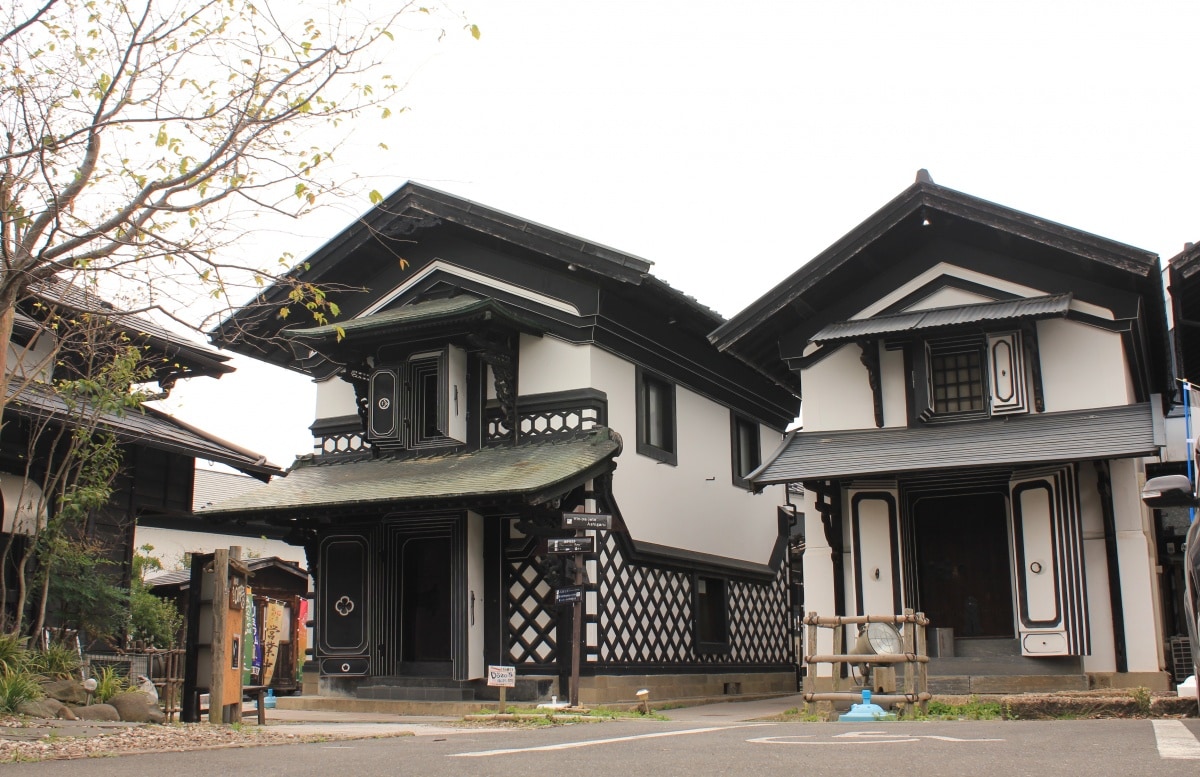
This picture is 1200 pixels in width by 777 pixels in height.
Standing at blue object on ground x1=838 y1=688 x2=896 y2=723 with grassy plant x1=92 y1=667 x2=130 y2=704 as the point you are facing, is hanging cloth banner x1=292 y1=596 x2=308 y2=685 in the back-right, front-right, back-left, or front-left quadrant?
front-right

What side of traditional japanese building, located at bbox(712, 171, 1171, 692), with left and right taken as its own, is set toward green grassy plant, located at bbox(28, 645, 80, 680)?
right

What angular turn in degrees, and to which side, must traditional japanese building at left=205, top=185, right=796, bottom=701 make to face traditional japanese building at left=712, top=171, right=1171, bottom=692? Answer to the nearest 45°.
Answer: approximately 90° to its left

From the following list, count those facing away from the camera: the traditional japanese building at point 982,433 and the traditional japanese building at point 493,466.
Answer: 0

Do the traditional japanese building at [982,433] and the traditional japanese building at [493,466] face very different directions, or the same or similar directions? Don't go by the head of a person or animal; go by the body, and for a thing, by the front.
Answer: same or similar directions

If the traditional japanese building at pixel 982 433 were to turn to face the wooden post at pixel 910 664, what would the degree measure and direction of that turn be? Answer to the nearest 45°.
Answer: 0° — it already faces it

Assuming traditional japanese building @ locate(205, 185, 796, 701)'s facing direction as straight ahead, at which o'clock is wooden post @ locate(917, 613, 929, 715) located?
The wooden post is roughly at 9 o'clock from the traditional japanese building.

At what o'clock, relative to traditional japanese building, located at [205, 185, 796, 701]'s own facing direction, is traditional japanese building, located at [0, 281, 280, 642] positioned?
traditional japanese building, located at [0, 281, 280, 642] is roughly at 2 o'clock from traditional japanese building, located at [205, 185, 796, 701].

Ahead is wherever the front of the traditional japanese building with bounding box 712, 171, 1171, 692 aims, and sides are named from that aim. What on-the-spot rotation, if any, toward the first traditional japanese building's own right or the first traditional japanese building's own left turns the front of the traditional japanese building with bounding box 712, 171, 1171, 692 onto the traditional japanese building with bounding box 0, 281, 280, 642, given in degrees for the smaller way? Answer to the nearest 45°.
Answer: approximately 90° to the first traditional japanese building's own right

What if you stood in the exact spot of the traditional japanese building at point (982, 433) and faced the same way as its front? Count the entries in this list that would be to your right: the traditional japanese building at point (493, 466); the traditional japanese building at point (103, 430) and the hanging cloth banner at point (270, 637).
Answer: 3

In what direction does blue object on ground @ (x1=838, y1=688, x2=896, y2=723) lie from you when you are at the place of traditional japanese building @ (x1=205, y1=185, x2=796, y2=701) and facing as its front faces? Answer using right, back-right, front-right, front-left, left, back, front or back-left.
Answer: left

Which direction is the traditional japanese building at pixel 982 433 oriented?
toward the camera

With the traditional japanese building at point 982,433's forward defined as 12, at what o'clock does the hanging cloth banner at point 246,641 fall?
The hanging cloth banner is roughly at 2 o'clock from the traditional japanese building.
